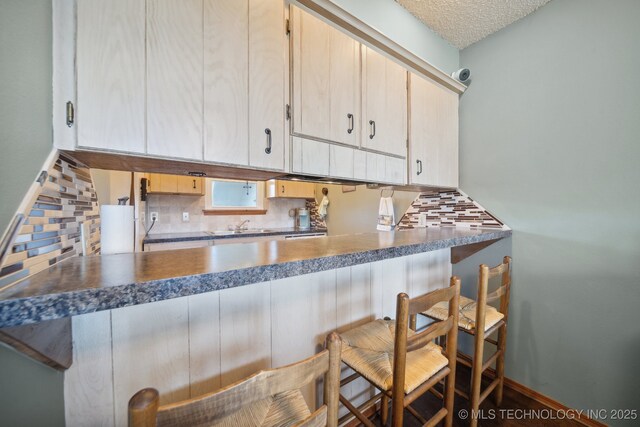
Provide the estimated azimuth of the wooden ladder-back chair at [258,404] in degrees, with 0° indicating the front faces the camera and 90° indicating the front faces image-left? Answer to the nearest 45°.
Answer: approximately 135°

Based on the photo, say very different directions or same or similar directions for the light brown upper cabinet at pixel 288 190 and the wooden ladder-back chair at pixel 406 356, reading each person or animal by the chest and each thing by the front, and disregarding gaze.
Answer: very different directions

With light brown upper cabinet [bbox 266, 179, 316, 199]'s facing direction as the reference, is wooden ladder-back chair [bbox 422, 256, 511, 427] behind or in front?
in front

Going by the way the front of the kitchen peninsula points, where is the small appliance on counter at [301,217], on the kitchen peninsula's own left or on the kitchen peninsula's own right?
on the kitchen peninsula's own left

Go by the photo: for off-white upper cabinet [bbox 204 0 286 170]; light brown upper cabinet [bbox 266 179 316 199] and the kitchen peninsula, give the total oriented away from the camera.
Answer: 0

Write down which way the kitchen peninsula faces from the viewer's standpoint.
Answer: facing the viewer and to the right of the viewer

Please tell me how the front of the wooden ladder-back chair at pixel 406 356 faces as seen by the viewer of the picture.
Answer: facing away from the viewer and to the left of the viewer

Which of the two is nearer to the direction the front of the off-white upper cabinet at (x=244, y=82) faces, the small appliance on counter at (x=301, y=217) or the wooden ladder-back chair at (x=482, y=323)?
the wooden ladder-back chair

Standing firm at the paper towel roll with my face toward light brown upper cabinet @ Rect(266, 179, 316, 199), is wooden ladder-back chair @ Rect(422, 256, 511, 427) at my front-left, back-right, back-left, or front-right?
front-right

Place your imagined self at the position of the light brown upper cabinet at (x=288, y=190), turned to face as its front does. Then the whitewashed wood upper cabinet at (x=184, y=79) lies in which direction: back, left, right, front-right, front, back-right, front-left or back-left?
front-right

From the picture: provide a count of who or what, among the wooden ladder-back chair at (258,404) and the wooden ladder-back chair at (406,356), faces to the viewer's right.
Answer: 0

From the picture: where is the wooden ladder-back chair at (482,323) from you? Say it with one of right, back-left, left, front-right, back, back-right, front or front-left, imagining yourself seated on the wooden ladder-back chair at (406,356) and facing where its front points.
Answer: right

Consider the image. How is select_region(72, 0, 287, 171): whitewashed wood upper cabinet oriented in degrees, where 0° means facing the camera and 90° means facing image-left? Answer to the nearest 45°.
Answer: approximately 315°
